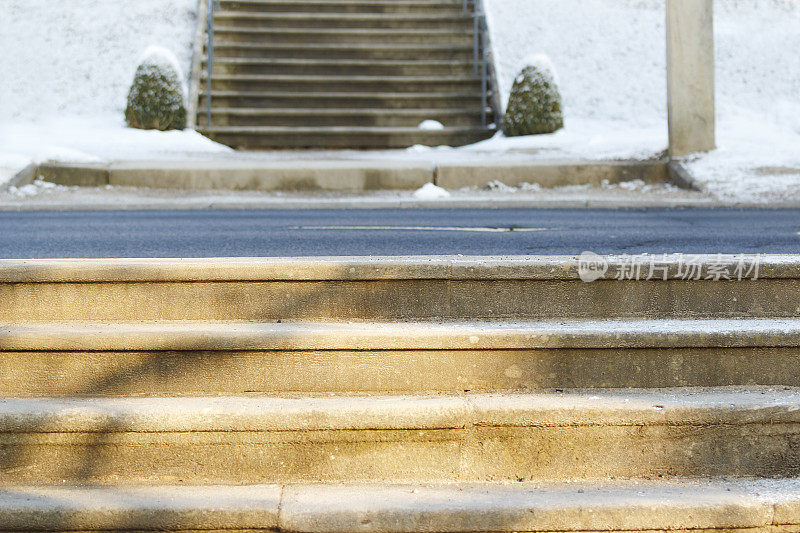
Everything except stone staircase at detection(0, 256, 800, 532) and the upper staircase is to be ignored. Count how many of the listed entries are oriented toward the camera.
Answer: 2

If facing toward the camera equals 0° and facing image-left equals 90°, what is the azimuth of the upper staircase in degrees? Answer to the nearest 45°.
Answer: approximately 0°

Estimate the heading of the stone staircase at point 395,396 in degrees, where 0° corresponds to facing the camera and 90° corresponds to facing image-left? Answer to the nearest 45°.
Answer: approximately 0°

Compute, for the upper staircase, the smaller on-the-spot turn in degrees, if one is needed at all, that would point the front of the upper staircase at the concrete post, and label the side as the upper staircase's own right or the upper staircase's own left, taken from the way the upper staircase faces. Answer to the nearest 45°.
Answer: approximately 45° to the upper staircase's own left

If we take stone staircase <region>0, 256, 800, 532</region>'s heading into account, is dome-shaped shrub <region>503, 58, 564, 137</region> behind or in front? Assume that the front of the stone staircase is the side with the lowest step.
behind

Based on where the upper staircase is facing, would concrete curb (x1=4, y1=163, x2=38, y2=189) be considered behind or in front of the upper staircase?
in front

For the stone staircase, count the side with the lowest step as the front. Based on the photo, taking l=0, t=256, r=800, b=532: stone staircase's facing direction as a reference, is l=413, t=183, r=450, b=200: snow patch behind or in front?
behind

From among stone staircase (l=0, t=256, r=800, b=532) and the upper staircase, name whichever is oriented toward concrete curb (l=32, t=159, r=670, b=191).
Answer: the upper staircase

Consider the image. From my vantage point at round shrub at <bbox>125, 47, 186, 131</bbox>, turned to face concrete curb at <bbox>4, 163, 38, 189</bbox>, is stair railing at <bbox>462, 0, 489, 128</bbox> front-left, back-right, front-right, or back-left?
back-left

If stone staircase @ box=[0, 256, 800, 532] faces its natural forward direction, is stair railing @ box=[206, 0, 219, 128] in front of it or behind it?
behind
